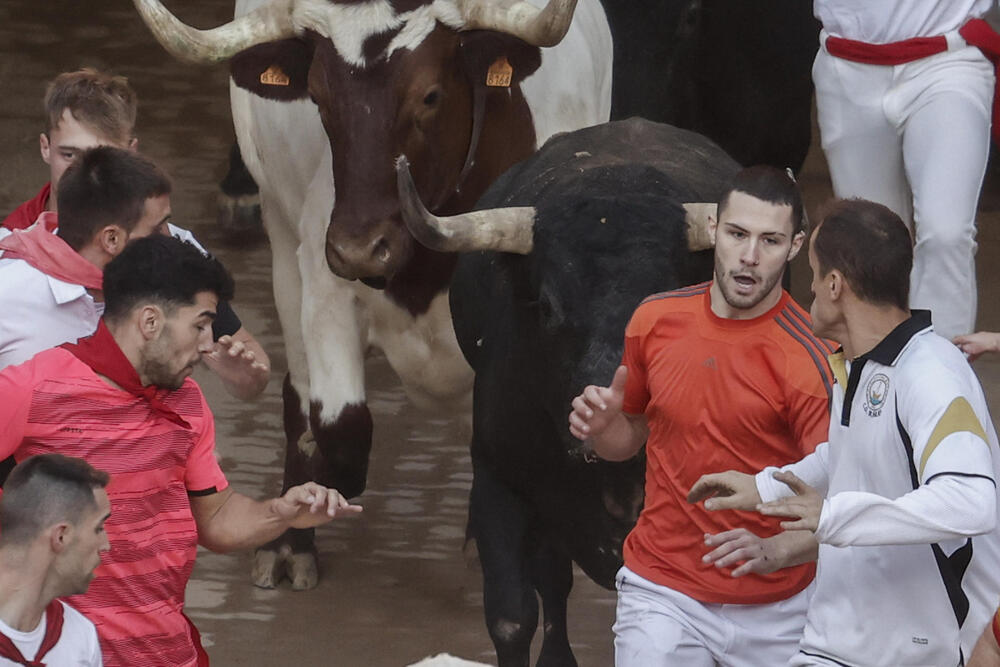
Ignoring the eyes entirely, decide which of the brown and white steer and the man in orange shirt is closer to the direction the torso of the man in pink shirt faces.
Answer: the man in orange shirt

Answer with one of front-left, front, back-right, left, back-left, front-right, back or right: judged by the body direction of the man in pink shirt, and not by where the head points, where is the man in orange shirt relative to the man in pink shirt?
front-left

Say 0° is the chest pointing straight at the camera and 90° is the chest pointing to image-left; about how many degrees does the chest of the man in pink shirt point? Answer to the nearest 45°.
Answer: approximately 315°

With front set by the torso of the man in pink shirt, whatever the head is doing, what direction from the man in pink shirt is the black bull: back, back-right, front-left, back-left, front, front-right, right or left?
left

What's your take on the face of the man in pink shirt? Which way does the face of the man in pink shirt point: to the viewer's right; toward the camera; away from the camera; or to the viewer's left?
to the viewer's right

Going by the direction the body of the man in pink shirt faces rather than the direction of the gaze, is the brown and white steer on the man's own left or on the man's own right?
on the man's own left
